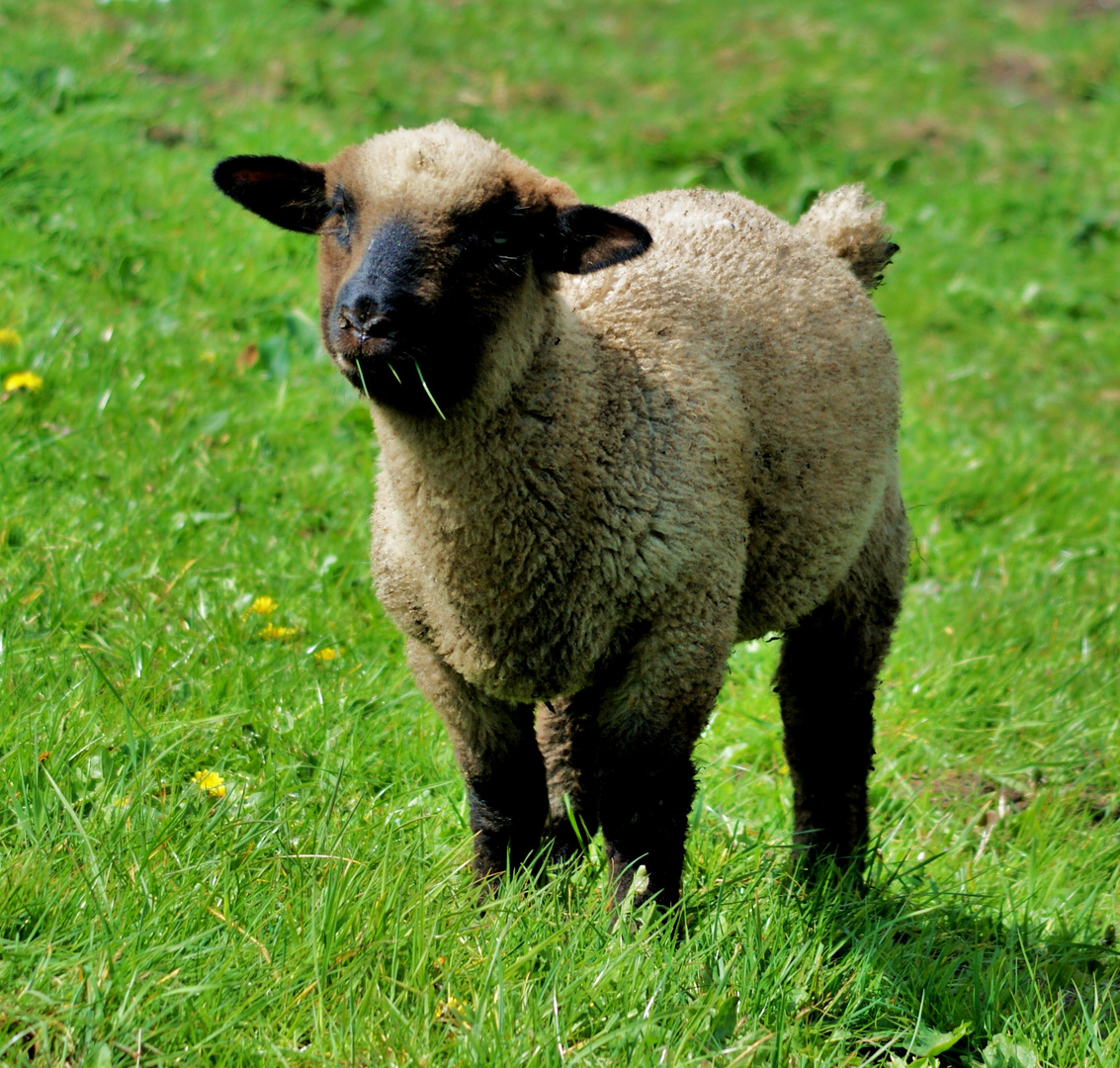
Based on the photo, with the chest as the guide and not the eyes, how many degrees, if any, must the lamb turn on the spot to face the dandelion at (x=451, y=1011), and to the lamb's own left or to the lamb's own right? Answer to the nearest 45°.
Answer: approximately 45° to the lamb's own left

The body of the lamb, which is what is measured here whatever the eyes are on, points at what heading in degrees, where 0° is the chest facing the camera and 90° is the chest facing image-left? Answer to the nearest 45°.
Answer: approximately 45°

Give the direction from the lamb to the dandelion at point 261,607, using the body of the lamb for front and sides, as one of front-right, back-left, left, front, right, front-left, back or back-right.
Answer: right

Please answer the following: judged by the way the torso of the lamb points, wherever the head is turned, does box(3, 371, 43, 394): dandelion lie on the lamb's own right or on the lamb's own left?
on the lamb's own right
